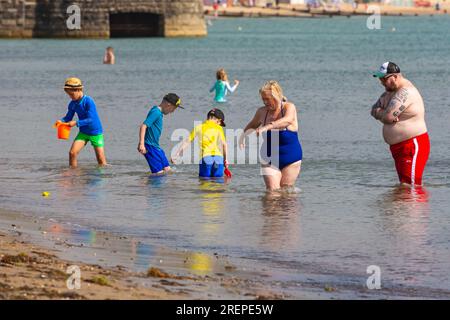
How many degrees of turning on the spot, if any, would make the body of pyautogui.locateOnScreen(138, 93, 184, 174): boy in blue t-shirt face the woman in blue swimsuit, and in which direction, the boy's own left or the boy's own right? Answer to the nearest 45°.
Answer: approximately 45° to the boy's own right

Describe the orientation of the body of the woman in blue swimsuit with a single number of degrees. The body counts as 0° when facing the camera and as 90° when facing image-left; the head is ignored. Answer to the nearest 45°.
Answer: approximately 45°

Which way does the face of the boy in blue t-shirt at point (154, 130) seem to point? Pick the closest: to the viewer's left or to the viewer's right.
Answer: to the viewer's right

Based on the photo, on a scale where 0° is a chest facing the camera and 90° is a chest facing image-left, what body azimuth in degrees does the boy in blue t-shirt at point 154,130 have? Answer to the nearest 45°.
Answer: approximately 270°
